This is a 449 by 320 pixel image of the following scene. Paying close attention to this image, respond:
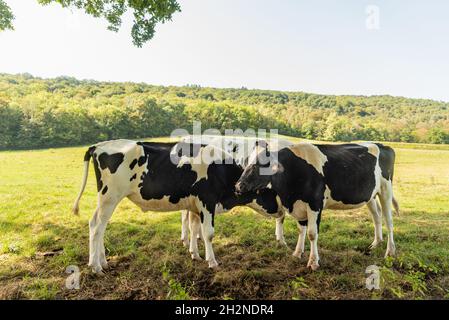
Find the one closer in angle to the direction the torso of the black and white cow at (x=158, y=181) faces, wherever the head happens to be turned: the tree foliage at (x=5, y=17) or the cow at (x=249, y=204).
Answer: the cow

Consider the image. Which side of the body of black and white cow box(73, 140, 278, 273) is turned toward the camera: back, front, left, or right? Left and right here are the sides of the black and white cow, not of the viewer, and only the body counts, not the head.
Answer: right

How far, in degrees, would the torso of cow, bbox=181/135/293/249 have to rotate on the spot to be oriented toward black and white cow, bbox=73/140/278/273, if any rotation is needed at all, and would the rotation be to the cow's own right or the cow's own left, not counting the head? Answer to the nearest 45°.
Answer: approximately 135° to the cow's own right

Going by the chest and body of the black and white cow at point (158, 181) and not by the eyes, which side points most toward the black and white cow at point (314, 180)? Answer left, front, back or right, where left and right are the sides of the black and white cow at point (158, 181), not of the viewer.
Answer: front
